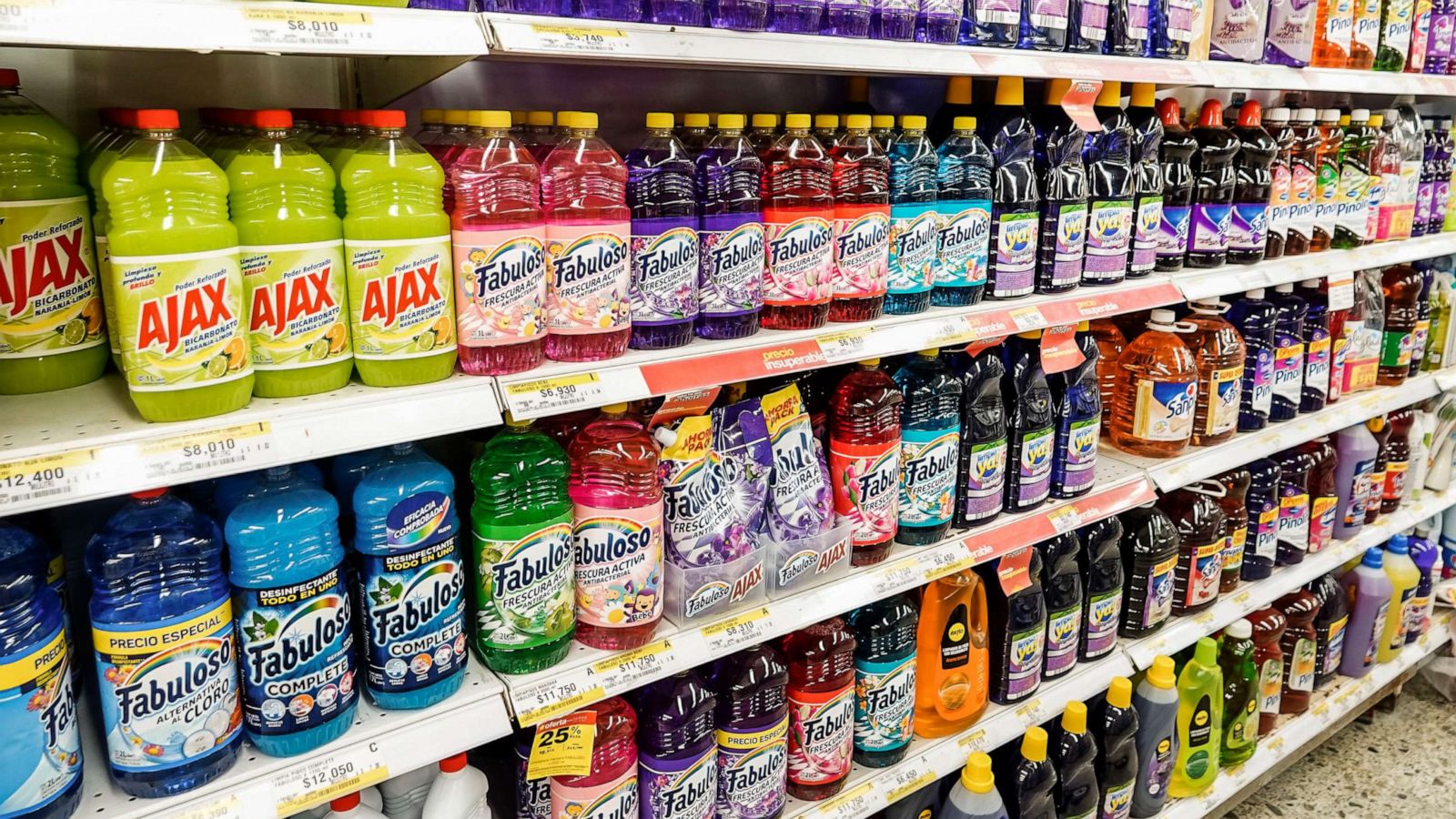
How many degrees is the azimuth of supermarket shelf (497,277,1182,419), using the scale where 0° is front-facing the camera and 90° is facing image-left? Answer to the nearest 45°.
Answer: approximately 315°

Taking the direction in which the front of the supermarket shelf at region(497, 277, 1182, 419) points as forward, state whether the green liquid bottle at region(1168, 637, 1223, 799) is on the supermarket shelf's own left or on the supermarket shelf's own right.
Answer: on the supermarket shelf's own left

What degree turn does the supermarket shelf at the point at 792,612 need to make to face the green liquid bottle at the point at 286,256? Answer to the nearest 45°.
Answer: approximately 90° to its right

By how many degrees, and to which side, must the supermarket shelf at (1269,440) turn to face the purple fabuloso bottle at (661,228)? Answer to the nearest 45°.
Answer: approximately 90° to its right

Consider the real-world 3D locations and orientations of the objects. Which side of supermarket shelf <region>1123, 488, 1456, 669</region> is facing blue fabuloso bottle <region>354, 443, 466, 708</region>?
right

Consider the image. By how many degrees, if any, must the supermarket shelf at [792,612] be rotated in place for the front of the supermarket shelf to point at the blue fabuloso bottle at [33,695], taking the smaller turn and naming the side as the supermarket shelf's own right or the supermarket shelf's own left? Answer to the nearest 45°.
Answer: approximately 90° to the supermarket shelf's own right

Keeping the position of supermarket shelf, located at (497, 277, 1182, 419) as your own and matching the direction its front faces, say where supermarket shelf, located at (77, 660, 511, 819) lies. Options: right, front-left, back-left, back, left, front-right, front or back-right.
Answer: right
